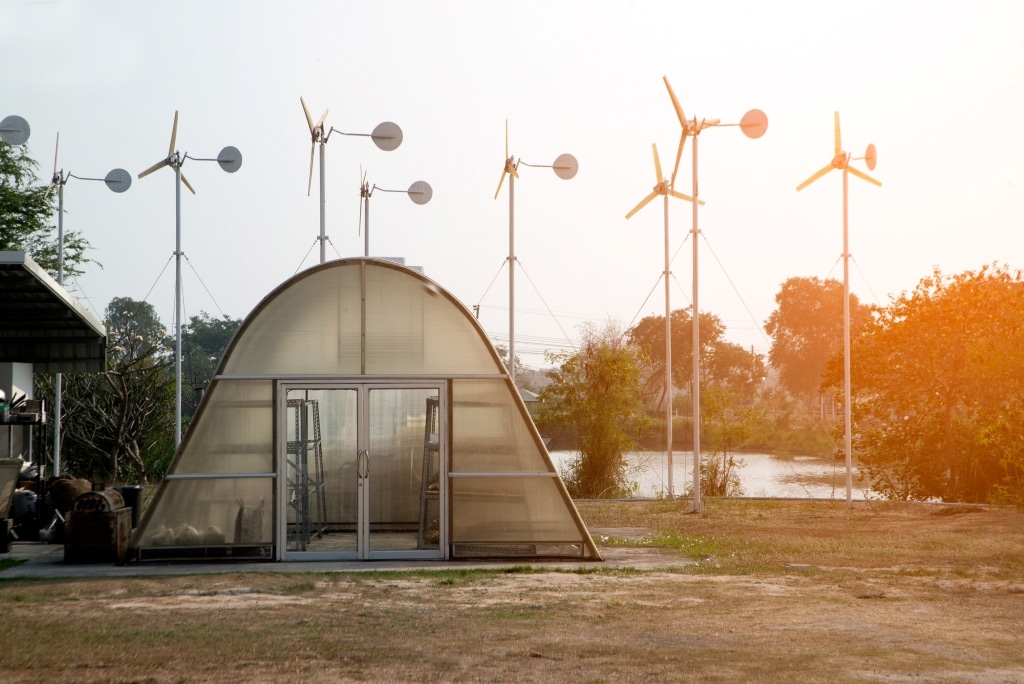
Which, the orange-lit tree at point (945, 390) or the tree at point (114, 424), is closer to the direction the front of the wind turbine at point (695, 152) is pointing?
the tree

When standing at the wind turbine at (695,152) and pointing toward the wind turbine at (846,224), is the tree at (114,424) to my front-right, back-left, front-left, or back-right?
back-left

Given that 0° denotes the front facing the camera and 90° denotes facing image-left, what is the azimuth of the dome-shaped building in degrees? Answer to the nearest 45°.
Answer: approximately 0°

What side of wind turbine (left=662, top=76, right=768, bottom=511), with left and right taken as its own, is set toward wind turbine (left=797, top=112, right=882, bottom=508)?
back

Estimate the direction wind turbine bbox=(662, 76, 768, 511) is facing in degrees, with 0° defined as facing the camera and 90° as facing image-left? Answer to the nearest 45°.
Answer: approximately 45°

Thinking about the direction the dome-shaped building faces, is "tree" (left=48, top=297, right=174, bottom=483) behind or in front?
behind

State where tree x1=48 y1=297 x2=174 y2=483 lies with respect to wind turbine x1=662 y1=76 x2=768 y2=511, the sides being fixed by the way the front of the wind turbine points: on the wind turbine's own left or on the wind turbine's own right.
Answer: on the wind turbine's own right

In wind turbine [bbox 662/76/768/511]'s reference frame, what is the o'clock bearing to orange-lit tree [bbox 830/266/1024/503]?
The orange-lit tree is roughly at 6 o'clock from the wind turbine.

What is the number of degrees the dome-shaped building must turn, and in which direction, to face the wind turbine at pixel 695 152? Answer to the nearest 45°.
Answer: approximately 135° to its left
